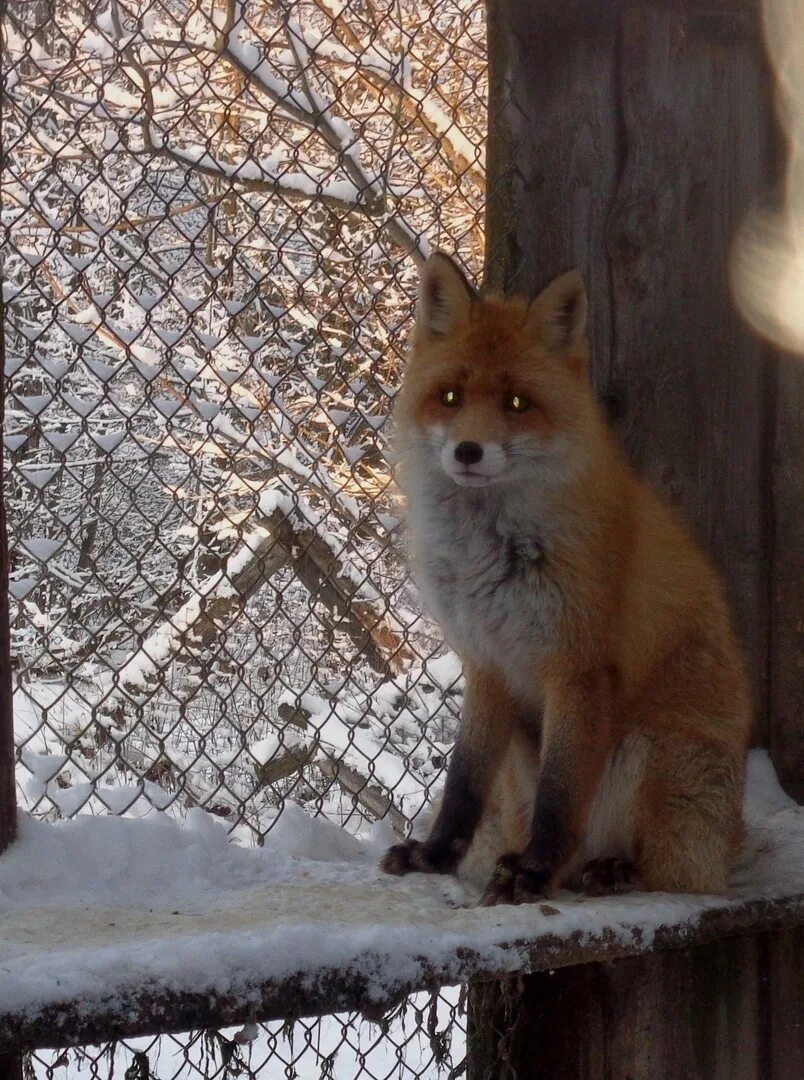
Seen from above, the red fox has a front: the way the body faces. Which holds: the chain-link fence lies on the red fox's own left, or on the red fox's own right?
on the red fox's own right

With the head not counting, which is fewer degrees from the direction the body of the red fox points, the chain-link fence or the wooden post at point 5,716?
the wooden post

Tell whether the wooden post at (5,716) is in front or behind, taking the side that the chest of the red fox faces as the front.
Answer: in front

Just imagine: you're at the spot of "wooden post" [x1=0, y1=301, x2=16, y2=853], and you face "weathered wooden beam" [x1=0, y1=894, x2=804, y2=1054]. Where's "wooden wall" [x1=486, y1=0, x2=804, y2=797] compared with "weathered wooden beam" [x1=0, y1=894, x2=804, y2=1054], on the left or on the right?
left

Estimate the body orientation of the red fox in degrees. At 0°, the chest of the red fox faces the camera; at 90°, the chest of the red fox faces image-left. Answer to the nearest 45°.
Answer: approximately 45°

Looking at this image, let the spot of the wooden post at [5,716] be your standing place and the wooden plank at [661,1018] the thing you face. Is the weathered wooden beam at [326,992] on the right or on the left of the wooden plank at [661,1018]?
right
